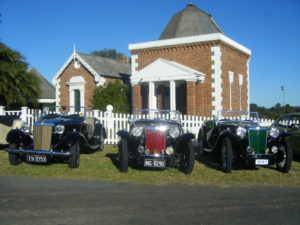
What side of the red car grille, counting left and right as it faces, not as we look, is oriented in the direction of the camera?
front

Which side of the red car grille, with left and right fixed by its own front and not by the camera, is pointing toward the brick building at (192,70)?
back

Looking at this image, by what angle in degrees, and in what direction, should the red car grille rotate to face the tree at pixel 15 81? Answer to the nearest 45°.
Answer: approximately 135° to its right

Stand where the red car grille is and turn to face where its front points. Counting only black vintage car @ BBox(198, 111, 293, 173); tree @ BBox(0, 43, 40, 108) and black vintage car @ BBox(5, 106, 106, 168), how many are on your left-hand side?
1

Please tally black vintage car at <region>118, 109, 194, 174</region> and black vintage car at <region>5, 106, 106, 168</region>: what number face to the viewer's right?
0

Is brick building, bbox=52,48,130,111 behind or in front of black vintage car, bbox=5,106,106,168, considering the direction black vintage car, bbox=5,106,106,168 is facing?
behind

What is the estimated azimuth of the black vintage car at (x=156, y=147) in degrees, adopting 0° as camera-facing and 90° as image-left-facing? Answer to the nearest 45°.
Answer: approximately 0°

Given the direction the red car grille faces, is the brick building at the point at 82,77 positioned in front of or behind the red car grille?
behind

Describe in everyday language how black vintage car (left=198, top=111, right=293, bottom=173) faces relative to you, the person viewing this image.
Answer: facing the viewer and to the right of the viewer
